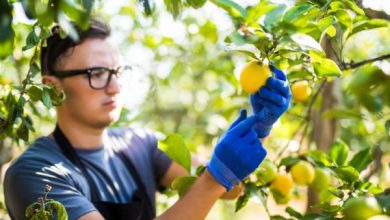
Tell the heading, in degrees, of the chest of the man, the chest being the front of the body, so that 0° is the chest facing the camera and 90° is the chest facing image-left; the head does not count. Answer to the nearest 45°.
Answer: approximately 315°

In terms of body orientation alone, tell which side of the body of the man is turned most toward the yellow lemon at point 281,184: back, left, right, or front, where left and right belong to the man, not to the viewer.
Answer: front

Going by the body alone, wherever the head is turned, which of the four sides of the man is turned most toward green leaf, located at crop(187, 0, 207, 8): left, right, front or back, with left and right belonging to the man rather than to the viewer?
front

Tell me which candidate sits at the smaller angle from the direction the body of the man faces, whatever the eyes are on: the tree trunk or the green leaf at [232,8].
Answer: the green leaf

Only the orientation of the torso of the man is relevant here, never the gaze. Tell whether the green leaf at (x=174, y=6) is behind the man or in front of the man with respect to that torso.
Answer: in front
